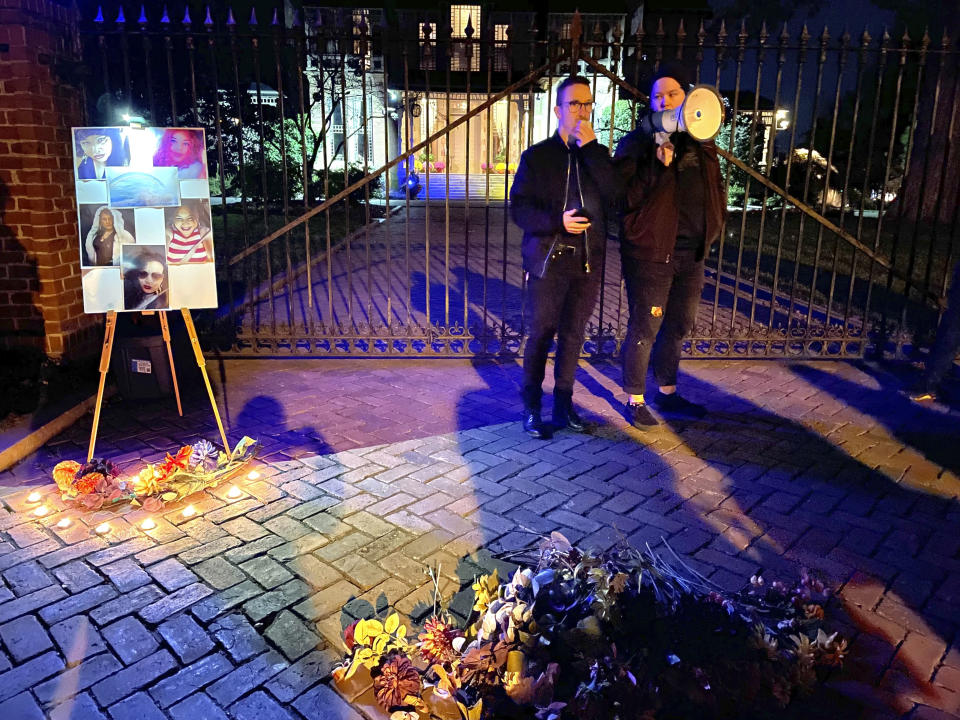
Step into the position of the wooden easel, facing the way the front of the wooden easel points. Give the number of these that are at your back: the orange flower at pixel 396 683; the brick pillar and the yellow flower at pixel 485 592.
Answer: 1

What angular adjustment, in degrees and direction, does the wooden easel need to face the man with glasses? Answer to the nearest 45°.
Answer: approximately 90° to its left

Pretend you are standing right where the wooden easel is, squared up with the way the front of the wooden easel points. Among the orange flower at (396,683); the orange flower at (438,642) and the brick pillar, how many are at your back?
1

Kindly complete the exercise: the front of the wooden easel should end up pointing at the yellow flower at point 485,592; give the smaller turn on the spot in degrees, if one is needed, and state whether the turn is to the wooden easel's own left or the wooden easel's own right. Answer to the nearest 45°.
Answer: approximately 45° to the wooden easel's own left

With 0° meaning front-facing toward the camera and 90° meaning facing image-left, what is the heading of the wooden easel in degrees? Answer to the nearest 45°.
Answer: approximately 0°

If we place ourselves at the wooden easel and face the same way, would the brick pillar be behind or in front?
behind

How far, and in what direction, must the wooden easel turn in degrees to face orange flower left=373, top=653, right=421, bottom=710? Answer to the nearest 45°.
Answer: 0° — it already faces it
